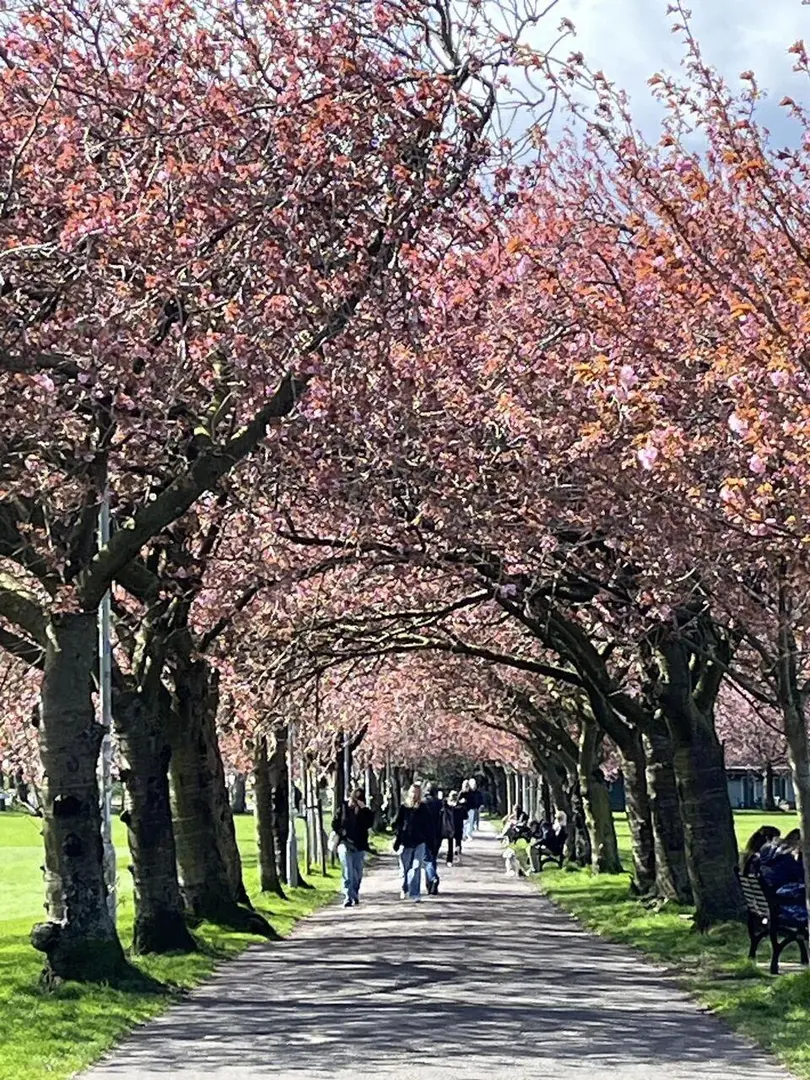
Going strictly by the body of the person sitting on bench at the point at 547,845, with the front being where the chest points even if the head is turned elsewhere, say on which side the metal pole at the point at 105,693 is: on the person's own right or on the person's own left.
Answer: on the person's own left

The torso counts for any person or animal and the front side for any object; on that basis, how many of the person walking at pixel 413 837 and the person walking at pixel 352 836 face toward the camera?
2

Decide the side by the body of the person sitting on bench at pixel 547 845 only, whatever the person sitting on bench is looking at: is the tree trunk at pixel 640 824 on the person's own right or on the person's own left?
on the person's own left

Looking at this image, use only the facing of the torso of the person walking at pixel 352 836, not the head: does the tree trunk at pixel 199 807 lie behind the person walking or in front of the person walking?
in front

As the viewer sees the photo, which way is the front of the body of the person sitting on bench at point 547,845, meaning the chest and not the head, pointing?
to the viewer's left

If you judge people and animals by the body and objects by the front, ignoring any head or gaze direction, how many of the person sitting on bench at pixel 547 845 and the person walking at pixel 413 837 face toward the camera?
1

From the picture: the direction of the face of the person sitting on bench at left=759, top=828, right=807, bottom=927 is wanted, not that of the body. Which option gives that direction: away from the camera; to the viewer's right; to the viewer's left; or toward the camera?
to the viewer's left

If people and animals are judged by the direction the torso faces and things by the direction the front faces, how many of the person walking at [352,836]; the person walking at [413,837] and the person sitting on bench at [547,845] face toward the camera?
2

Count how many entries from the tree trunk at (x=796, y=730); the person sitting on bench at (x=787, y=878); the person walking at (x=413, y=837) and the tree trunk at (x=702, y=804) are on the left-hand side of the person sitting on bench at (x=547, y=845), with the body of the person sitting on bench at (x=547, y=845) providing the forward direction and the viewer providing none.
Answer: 4

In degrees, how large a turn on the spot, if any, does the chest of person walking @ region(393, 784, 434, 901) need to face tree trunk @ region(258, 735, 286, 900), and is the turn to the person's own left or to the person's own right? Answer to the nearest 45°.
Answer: approximately 135° to the person's own right

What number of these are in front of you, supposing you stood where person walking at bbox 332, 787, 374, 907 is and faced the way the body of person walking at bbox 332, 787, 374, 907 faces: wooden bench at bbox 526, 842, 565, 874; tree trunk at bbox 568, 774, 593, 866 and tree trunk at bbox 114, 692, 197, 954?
1

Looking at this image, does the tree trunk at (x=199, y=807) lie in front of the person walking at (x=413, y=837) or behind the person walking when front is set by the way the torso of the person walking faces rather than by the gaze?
in front

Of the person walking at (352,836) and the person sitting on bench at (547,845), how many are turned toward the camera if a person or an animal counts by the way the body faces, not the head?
1

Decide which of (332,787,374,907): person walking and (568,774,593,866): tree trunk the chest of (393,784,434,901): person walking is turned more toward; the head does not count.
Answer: the person walking
